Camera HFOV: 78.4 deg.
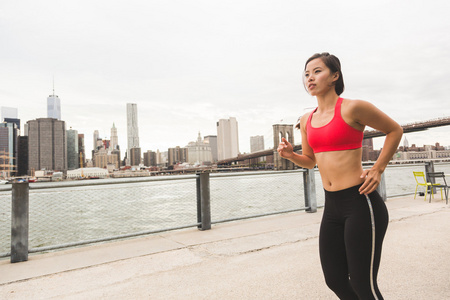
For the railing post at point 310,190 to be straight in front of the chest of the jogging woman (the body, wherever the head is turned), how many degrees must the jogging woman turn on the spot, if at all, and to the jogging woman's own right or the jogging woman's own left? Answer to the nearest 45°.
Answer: approximately 135° to the jogging woman's own right

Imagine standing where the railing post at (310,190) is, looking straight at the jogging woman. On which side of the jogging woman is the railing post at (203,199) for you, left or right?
right

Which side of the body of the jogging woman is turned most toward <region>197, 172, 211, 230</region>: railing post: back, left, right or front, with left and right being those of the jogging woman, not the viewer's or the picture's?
right

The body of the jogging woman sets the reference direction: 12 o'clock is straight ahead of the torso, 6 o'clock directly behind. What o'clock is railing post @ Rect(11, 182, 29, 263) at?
The railing post is roughly at 2 o'clock from the jogging woman.

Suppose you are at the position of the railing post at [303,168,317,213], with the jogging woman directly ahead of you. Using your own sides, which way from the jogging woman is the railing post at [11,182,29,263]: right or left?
right

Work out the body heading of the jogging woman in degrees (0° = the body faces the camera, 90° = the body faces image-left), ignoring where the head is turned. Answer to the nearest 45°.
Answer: approximately 45°
